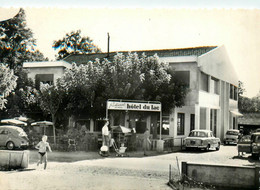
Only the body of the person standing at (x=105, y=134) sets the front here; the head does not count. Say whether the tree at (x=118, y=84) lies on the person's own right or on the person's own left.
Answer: on the person's own left

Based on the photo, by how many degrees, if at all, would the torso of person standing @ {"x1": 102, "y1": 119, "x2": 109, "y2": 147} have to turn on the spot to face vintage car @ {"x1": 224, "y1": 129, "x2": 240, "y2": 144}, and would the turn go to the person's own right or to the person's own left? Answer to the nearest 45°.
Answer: approximately 45° to the person's own left
